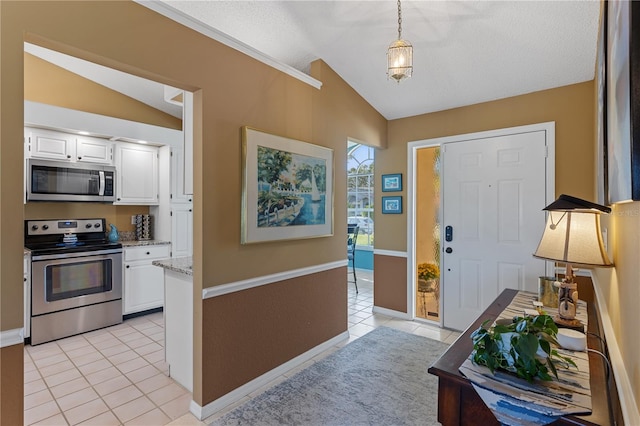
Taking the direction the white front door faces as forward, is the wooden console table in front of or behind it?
in front

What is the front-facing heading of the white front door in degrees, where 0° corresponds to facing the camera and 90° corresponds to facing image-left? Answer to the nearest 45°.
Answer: approximately 0°

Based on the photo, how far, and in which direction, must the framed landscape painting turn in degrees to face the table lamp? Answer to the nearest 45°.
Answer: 0° — it already faces it

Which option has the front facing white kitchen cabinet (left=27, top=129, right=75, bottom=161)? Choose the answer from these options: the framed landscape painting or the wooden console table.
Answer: the wooden console table

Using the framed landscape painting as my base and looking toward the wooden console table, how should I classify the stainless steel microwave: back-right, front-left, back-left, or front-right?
back-right

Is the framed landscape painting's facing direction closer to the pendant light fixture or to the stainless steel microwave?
the pendant light fixture

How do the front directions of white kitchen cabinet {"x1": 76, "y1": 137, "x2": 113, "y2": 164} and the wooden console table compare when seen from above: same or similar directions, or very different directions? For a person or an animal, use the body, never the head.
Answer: very different directions

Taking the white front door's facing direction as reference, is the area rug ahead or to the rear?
ahead
